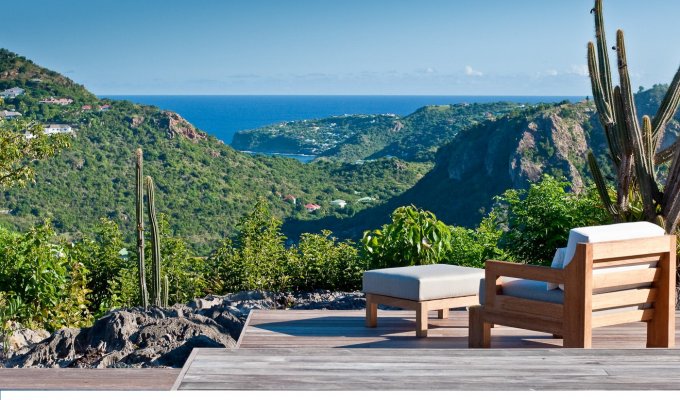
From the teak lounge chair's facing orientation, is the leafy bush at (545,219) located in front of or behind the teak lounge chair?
in front

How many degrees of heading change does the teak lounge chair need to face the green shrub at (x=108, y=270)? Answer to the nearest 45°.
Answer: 0° — it already faces it

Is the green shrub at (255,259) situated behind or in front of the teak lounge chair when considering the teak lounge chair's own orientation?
in front

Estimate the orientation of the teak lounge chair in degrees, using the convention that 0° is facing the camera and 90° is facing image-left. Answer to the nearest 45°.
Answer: approximately 135°

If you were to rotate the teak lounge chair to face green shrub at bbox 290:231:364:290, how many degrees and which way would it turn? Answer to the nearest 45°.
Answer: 0° — it already faces it

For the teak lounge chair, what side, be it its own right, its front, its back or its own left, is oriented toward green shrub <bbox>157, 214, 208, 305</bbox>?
front

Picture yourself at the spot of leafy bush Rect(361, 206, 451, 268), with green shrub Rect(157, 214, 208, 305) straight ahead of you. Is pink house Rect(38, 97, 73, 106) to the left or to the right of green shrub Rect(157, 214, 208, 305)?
right

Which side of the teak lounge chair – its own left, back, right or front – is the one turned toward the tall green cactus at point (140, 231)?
front
